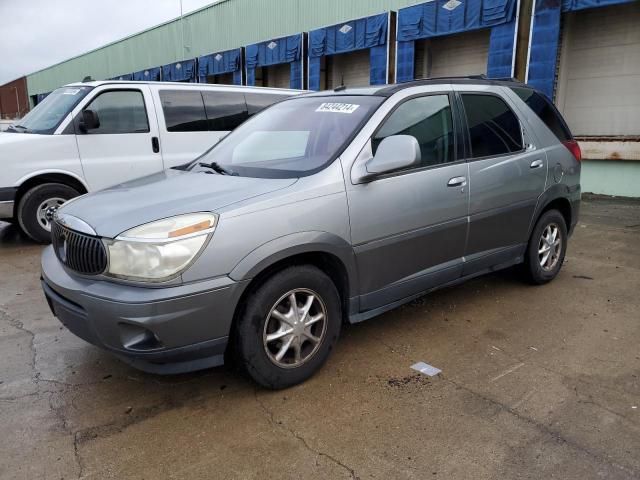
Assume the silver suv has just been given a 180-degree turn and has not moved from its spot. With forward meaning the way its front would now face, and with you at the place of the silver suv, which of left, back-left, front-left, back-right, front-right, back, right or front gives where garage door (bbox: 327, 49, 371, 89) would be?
front-left

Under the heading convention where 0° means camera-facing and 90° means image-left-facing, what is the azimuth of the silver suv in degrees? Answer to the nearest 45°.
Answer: approximately 45°

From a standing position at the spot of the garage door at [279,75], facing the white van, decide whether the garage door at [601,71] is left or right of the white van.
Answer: left

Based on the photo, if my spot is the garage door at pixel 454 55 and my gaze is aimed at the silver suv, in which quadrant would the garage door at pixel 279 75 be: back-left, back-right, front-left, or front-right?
back-right

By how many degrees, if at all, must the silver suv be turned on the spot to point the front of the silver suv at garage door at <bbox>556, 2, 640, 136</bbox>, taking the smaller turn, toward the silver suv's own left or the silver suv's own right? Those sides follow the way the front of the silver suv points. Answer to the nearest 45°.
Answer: approximately 180°

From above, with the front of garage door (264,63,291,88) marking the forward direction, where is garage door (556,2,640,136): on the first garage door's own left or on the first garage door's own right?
on the first garage door's own left

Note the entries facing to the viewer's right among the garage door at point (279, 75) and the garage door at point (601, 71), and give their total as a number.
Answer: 0

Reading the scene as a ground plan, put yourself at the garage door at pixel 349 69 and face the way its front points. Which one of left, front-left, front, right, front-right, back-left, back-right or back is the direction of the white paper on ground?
front-left

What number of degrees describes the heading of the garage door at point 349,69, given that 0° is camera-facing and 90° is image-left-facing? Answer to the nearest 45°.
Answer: approximately 45°

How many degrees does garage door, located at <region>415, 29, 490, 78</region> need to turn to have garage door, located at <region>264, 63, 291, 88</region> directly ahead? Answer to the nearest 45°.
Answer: approximately 90° to its right

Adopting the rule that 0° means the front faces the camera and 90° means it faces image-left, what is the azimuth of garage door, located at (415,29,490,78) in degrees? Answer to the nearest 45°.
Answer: approximately 45°

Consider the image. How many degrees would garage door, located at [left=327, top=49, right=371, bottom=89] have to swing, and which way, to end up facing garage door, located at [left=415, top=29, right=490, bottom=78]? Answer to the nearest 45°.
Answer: approximately 90° to its left

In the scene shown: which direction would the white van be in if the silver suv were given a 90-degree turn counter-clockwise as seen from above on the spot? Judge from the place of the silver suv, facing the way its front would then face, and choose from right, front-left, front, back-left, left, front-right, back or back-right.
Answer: back

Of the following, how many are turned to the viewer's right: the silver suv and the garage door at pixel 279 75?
0
